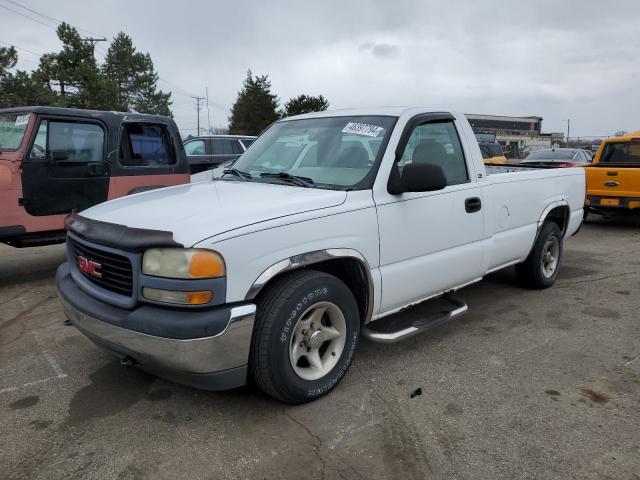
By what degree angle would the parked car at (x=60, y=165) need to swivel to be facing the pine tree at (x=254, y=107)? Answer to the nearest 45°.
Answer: approximately 135° to its right

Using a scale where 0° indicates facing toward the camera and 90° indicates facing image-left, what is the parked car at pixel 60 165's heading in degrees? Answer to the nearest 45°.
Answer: approximately 45°

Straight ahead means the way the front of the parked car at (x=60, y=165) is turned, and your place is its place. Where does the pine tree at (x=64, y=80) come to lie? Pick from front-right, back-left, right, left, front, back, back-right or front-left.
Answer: back-right

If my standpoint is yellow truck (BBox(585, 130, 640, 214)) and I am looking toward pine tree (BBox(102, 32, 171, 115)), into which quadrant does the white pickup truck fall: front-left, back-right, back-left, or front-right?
back-left

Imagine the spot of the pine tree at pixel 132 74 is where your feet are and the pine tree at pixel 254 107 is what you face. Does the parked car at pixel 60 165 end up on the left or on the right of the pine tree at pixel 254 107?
right

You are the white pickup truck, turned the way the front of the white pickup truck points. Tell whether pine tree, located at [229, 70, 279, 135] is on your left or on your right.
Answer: on your right

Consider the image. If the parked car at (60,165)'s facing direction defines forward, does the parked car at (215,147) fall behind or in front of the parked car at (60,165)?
behind

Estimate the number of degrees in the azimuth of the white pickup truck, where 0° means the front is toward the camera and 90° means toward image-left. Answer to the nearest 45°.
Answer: approximately 45°
